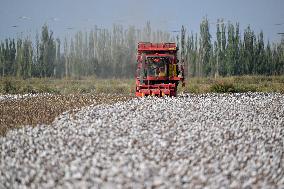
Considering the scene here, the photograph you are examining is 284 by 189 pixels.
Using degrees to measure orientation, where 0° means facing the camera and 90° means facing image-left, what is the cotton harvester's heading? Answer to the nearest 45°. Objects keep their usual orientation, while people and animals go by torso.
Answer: approximately 0°
